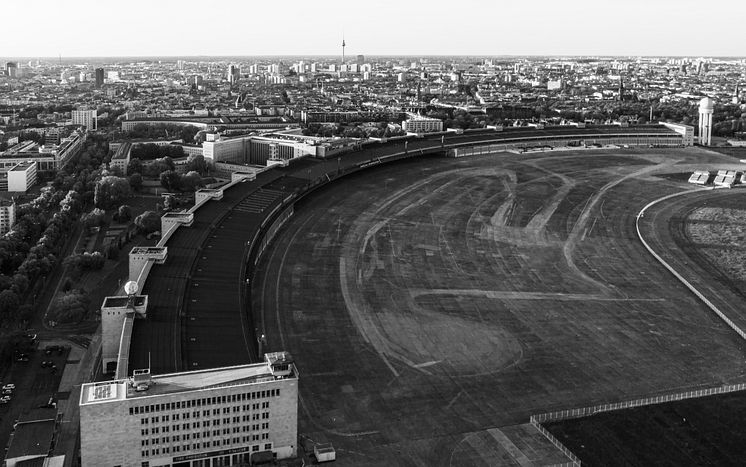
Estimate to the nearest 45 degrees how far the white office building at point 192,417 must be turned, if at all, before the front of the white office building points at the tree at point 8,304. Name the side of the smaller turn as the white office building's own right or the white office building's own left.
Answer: approximately 135° to the white office building's own right

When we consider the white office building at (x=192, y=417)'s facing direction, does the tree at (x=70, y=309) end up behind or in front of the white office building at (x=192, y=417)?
behind

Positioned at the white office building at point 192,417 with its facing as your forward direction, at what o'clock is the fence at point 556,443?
The fence is roughly at 9 o'clock from the white office building.

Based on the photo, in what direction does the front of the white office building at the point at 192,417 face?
toward the camera

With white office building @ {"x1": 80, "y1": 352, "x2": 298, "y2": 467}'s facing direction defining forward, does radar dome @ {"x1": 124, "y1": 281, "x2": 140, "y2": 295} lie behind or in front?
behind

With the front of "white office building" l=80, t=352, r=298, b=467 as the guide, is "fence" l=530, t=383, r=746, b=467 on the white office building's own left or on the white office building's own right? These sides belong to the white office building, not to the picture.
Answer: on the white office building's own left
